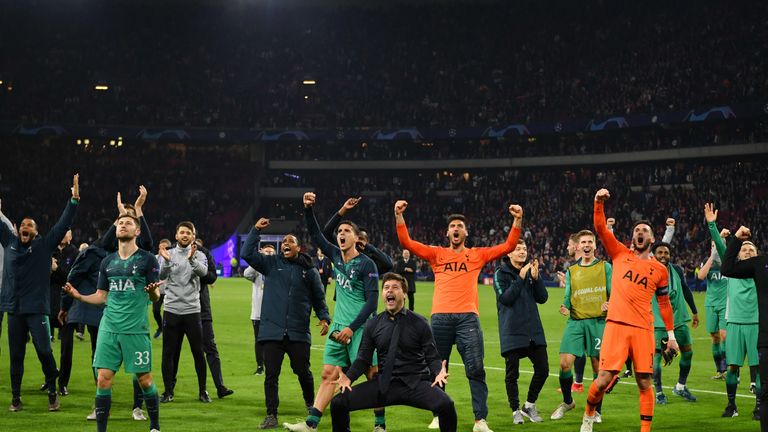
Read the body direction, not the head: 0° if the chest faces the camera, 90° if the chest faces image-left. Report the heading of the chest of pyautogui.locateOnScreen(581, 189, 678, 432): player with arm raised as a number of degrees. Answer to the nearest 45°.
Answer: approximately 0°
